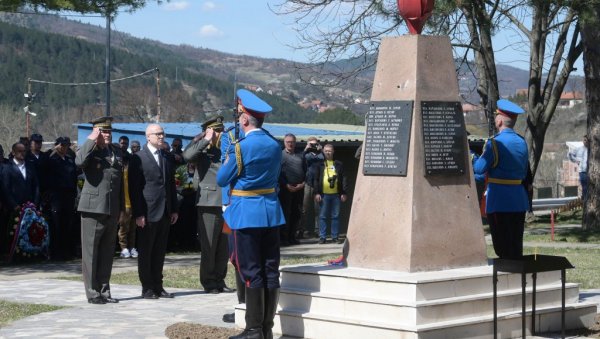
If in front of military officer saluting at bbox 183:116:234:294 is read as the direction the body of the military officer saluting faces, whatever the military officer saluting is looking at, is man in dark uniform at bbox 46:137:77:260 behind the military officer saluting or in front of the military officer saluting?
behind

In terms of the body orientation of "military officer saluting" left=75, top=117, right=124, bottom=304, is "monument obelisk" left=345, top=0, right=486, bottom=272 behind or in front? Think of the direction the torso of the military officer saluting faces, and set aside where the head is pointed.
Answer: in front

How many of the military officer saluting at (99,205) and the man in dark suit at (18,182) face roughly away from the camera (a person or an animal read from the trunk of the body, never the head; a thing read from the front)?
0

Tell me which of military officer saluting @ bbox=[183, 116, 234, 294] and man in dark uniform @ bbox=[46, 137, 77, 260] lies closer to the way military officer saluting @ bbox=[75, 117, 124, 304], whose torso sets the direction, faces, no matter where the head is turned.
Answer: the military officer saluting
